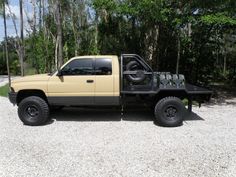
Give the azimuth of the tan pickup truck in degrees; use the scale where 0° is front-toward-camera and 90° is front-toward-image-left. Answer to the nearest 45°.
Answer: approximately 90°
